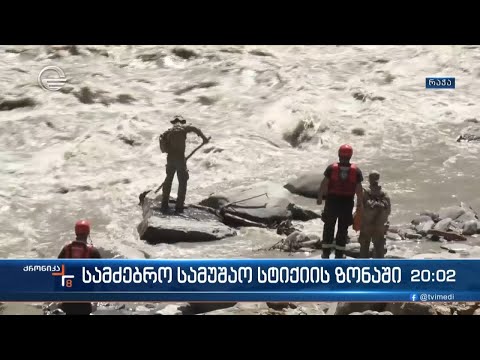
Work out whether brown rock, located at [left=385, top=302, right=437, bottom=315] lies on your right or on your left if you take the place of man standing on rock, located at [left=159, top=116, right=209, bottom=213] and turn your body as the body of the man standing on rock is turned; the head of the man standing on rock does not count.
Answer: on your right

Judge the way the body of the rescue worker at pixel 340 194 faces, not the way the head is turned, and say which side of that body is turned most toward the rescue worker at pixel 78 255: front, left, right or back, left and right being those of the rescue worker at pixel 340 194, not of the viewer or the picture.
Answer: left

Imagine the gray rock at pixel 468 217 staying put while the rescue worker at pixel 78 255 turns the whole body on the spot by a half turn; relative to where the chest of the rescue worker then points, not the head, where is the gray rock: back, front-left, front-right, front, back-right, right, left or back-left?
left

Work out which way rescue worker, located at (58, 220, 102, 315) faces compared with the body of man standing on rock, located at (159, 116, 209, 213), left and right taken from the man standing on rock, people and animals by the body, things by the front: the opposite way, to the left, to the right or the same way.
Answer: the same way

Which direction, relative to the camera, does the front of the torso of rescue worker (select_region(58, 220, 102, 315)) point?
away from the camera

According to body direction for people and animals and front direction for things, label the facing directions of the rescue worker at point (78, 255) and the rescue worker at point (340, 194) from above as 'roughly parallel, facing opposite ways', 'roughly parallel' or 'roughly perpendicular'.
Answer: roughly parallel

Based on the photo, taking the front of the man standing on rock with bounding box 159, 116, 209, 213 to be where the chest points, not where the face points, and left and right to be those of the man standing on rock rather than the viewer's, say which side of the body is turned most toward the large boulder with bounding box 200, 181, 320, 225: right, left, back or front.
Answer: right

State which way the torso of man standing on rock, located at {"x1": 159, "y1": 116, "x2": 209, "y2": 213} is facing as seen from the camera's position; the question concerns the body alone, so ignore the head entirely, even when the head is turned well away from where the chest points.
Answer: away from the camera

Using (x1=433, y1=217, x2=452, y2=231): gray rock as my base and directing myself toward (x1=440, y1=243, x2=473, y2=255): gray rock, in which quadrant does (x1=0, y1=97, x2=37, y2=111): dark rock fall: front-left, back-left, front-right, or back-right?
back-right

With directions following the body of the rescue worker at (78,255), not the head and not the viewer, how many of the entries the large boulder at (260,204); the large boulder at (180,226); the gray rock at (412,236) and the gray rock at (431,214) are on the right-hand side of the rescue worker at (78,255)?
4

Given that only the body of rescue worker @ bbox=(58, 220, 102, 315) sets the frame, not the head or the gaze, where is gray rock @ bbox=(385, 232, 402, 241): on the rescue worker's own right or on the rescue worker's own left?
on the rescue worker's own right

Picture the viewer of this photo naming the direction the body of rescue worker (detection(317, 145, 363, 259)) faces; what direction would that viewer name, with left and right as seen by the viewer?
facing away from the viewer

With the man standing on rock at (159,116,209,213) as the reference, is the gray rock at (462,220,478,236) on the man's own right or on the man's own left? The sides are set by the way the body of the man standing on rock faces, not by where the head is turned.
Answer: on the man's own right

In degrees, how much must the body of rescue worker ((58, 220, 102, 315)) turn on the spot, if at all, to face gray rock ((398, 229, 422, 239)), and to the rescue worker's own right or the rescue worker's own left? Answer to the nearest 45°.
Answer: approximately 90° to the rescue worker's own right

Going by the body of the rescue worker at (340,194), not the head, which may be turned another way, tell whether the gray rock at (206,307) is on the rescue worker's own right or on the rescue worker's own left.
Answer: on the rescue worker's own left
